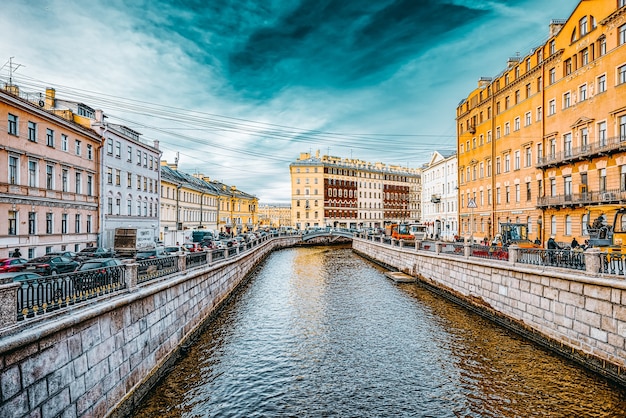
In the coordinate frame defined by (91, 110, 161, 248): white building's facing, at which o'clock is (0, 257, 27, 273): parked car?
The parked car is roughly at 2 o'clock from the white building.

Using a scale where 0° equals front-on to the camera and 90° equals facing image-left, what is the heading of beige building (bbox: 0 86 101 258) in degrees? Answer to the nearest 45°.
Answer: approximately 315°

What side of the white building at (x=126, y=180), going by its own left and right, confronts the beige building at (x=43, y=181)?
right

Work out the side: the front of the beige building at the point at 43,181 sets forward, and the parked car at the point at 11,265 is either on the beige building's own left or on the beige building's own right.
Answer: on the beige building's own right

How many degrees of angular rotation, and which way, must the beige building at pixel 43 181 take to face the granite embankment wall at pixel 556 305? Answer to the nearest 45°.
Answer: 0° — it already faces it

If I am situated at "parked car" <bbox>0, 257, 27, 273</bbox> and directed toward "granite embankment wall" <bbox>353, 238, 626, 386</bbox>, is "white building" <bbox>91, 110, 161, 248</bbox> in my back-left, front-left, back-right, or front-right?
back-left

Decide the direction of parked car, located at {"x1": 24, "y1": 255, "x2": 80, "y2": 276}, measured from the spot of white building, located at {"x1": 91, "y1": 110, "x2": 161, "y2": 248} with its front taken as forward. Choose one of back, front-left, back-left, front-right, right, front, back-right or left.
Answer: front-right

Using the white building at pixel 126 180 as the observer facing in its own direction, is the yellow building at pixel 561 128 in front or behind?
in front

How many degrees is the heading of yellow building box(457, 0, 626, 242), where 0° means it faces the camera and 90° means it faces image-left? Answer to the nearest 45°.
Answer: approximately 45°

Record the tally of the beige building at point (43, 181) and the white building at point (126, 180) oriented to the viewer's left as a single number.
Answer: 0

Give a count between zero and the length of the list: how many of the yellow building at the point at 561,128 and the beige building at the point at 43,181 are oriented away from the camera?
0
